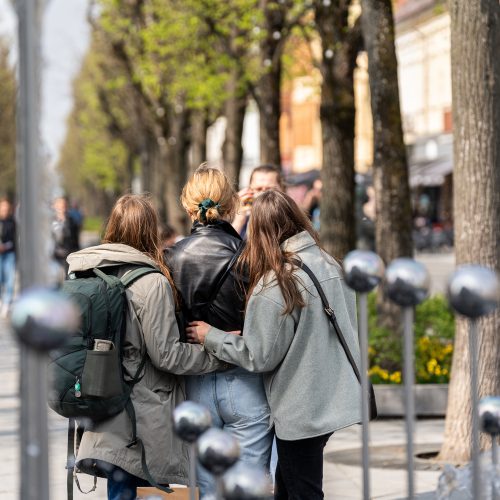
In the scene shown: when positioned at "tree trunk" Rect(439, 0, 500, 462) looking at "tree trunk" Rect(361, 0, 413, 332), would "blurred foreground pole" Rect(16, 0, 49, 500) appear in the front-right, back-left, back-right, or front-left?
back-left

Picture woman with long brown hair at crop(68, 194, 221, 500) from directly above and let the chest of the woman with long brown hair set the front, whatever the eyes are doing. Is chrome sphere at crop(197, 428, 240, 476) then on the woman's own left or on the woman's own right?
on the woman's own right

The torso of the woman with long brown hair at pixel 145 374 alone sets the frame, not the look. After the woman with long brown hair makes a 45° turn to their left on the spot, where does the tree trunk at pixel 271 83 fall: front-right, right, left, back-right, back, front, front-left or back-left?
front

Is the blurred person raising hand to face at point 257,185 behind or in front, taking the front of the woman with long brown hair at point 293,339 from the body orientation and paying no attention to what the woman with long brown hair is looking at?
in front

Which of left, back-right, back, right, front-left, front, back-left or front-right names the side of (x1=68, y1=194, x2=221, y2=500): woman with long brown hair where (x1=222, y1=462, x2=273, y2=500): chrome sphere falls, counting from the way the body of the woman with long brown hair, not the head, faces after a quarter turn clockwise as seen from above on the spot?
front-right

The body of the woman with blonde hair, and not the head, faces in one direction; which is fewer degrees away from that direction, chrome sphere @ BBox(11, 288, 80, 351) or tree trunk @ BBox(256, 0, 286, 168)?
the tree trunk

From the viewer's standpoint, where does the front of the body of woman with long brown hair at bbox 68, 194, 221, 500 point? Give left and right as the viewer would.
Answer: facing away from the viewer and to the right of the viewer

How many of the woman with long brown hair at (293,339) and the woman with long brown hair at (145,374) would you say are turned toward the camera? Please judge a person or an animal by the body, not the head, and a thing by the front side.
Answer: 0

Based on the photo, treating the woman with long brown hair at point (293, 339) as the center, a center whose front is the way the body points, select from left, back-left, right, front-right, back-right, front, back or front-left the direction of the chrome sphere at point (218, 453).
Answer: back-left

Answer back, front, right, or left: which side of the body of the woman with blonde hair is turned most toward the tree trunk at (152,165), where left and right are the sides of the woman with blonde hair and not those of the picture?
front

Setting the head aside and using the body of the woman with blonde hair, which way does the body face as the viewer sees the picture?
away from the camera

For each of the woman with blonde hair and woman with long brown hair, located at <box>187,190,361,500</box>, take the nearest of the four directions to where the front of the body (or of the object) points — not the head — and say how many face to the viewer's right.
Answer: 0

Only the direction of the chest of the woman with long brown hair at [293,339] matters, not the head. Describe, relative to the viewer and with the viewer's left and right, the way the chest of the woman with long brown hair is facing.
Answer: facing away from the viewer and to the left of the viewer

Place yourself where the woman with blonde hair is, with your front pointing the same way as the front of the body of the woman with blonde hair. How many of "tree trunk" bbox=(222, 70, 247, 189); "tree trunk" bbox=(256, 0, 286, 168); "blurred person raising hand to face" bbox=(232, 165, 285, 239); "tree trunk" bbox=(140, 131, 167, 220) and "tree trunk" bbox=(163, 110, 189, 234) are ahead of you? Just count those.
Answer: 5

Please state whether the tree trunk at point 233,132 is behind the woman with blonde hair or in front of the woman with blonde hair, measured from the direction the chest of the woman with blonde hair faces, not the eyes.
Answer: in front

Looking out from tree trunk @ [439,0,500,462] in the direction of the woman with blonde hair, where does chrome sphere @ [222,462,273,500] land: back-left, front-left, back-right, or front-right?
front-left

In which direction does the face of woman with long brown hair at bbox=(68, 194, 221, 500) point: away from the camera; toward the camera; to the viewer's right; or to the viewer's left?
away from the camera

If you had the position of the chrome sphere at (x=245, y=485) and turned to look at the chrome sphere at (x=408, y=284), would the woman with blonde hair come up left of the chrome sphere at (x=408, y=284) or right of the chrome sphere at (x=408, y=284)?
left

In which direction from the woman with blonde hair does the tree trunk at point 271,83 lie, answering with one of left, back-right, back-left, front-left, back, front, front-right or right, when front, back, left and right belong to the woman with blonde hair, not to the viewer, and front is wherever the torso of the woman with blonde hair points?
front
